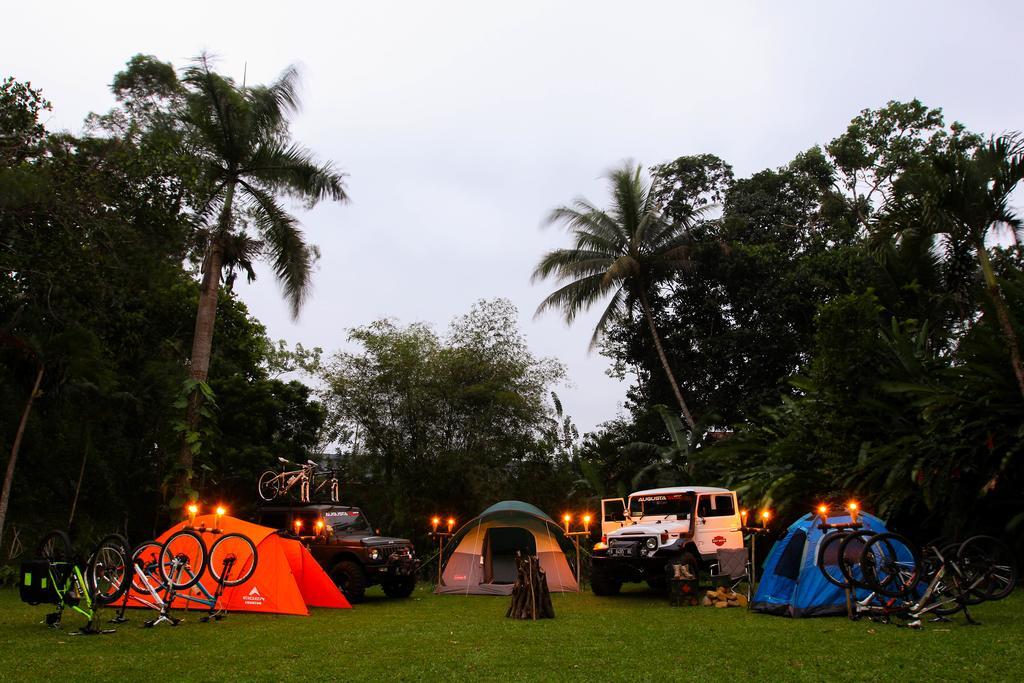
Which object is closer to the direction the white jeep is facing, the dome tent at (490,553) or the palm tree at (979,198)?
the dome tent

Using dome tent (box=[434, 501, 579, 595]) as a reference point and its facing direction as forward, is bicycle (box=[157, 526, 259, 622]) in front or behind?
in front

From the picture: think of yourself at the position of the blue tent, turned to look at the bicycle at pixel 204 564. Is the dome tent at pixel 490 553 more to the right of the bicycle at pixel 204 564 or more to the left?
right

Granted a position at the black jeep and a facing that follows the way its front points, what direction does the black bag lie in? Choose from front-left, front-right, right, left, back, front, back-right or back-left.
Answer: right

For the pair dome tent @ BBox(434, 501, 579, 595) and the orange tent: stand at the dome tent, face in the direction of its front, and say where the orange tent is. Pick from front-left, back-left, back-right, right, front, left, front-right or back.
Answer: front-right

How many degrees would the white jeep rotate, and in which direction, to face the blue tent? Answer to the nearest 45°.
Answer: approximately 90° to its left

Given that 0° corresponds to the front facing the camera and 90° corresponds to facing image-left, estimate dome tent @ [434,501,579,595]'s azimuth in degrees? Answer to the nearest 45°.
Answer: approximately 0°

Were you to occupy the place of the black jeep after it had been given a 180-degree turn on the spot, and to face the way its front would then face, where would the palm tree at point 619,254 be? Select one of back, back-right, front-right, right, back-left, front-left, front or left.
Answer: right

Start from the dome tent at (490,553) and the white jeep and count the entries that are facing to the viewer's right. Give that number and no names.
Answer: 0

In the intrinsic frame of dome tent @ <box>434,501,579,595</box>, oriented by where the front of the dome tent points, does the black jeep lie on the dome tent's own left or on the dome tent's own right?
on the dome tent's own right
